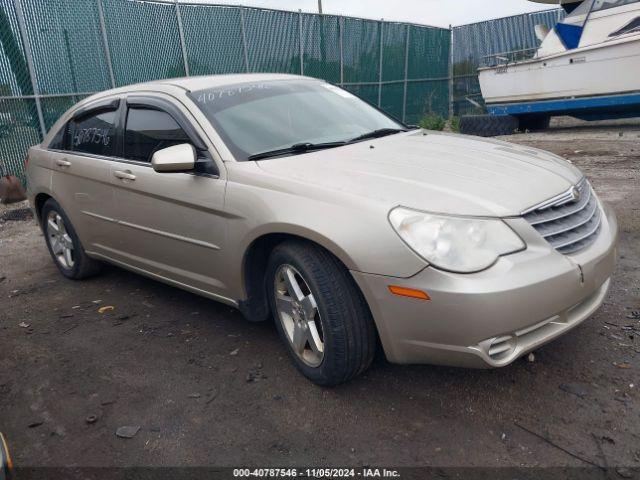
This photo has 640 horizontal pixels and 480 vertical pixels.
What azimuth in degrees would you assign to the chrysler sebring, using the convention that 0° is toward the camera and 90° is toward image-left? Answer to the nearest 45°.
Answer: approximately 315°

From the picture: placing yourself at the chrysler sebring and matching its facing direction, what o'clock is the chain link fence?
The chain link fence is roughly at 7 o'clock from the chrysler sebring.

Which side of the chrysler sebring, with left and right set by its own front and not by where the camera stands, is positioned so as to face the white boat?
left

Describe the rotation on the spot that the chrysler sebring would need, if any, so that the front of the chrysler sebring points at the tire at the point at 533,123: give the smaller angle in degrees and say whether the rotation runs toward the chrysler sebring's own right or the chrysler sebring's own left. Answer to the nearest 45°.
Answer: approximately 90° to the chrysler sebring's own left
